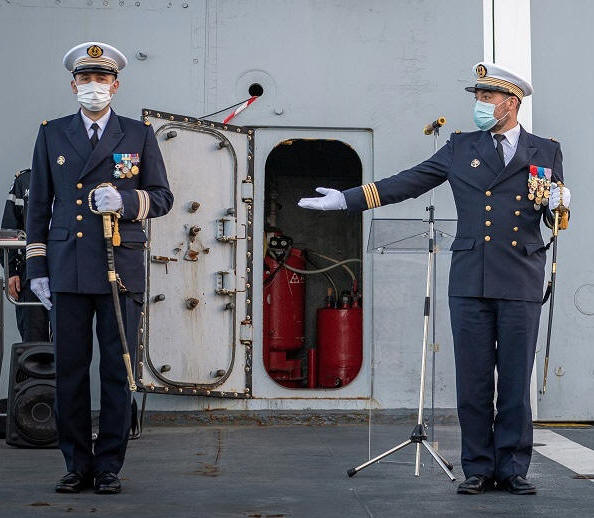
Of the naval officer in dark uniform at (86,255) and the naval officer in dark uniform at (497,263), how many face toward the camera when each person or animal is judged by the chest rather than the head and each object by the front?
2

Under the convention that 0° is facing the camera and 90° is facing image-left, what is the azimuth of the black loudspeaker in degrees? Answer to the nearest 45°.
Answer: approximately 0°

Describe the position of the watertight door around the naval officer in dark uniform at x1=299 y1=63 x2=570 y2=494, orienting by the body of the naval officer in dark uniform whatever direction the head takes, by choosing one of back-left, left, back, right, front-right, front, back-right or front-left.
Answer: back-right

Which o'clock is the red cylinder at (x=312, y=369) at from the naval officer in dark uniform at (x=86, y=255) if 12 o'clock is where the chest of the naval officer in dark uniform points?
The red cylinder is roughly at 7 o'clock from the naval officer in dark uniform.

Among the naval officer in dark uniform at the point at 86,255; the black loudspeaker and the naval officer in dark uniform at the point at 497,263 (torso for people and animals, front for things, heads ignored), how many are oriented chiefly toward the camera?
3

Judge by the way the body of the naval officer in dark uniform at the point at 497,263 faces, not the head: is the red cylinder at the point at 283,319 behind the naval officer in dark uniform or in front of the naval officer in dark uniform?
behind

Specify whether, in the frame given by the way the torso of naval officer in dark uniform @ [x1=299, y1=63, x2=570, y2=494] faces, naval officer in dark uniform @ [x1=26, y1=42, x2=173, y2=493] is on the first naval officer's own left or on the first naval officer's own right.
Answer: on the first naval officer's own right
